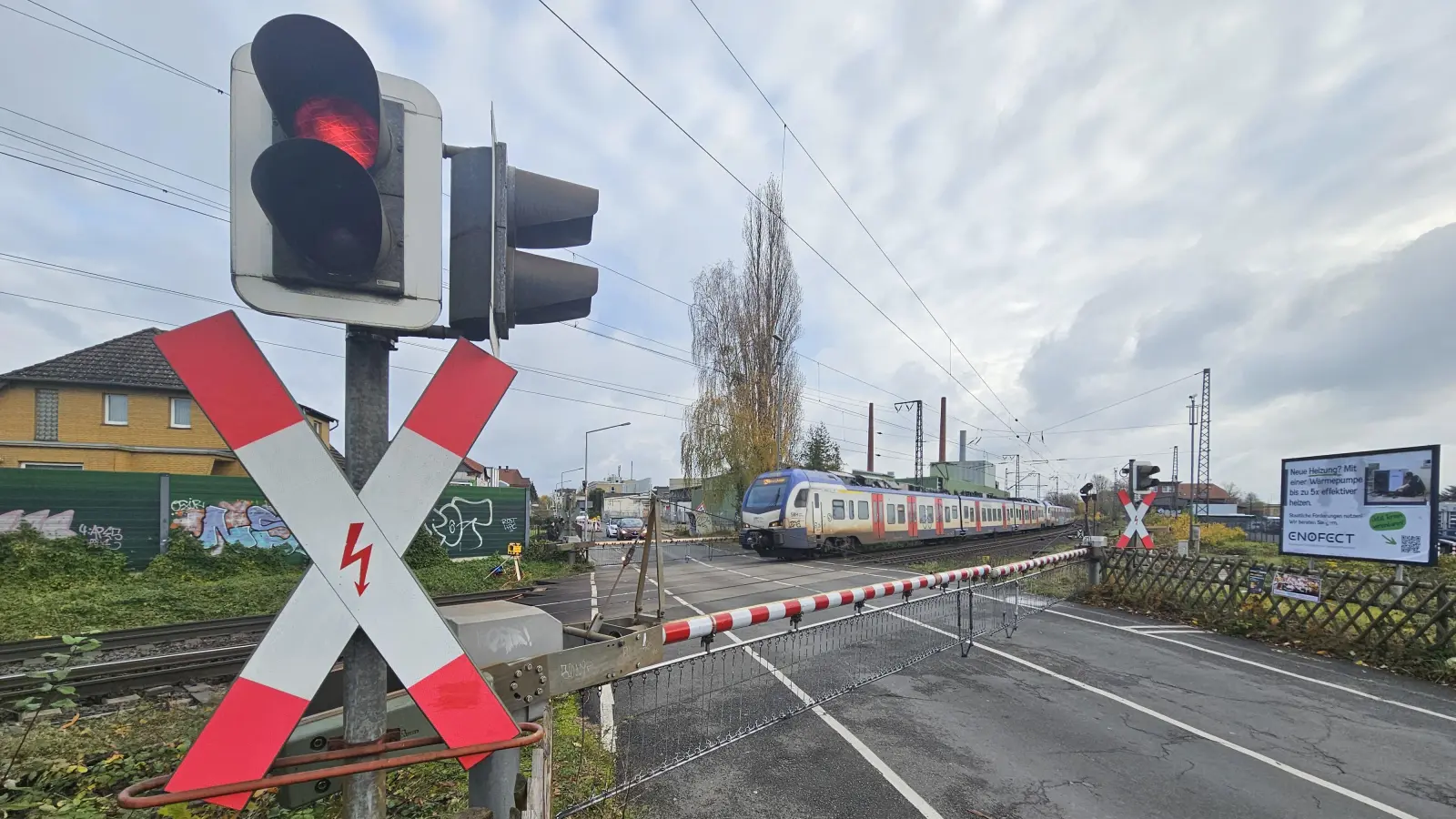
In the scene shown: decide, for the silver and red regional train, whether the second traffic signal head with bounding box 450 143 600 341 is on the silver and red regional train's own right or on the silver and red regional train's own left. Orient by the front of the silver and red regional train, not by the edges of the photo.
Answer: on the silver and red regional train's own left

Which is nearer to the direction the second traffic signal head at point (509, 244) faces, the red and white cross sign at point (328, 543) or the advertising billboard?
the advertising billboard

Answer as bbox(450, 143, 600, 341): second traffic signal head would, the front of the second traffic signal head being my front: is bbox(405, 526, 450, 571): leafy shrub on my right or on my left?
on my left

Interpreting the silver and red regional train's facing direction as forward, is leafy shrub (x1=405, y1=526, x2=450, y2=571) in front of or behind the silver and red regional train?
in front

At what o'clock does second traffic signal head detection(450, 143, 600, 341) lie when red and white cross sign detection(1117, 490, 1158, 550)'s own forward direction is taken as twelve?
The second traffic signal head is roughly at 12 o'clock from the red and white cross sign.

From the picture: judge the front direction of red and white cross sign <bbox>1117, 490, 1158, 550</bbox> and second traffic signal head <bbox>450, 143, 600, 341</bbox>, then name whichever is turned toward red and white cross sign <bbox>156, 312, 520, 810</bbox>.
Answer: red and white cross sign <bbox>1117, 490, 1158, 550</bbox>

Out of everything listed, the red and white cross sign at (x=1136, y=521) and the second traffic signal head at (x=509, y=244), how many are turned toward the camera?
1

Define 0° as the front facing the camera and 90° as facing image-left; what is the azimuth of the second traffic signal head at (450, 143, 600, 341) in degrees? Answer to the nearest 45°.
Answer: approximately 270°
